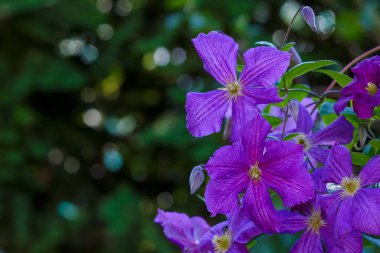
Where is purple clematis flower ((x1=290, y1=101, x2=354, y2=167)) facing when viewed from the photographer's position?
facing the viewer and to the left of the viewer

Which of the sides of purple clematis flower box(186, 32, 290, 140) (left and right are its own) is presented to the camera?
front

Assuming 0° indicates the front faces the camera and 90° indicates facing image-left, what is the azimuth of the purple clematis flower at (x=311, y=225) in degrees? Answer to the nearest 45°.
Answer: approximately 0°

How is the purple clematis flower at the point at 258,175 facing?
toward the camera

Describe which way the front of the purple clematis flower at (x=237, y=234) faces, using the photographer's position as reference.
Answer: facing the viewer

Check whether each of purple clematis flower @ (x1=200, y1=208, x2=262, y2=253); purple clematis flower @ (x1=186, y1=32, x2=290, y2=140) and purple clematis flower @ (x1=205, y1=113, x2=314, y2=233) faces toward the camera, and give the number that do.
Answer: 3
